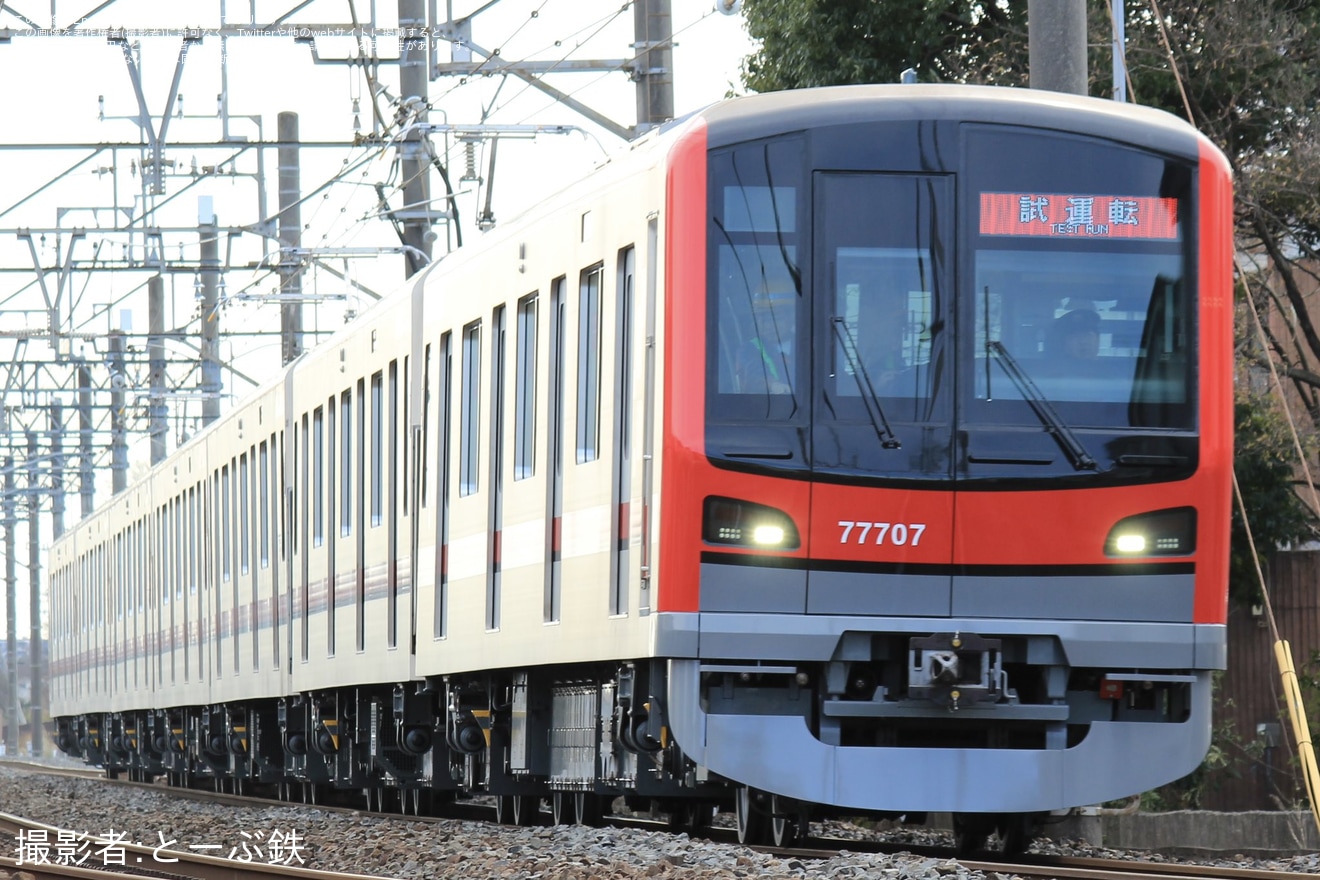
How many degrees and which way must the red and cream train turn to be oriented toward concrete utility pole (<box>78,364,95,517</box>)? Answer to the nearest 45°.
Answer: approximately 180°

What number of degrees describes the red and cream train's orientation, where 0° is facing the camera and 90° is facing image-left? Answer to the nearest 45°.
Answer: approximately 0°

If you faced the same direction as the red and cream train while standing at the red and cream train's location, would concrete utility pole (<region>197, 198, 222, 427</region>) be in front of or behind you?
behind

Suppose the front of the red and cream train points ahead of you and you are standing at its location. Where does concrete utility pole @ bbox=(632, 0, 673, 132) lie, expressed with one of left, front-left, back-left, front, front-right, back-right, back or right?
back

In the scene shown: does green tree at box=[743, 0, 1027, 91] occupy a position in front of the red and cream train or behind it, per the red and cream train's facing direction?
behind

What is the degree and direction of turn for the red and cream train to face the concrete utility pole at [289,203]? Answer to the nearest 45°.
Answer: approximately 180°

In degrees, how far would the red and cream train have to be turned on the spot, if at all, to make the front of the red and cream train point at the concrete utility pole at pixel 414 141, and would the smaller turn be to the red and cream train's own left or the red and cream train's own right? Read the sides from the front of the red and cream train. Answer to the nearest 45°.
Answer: approximately 180°
